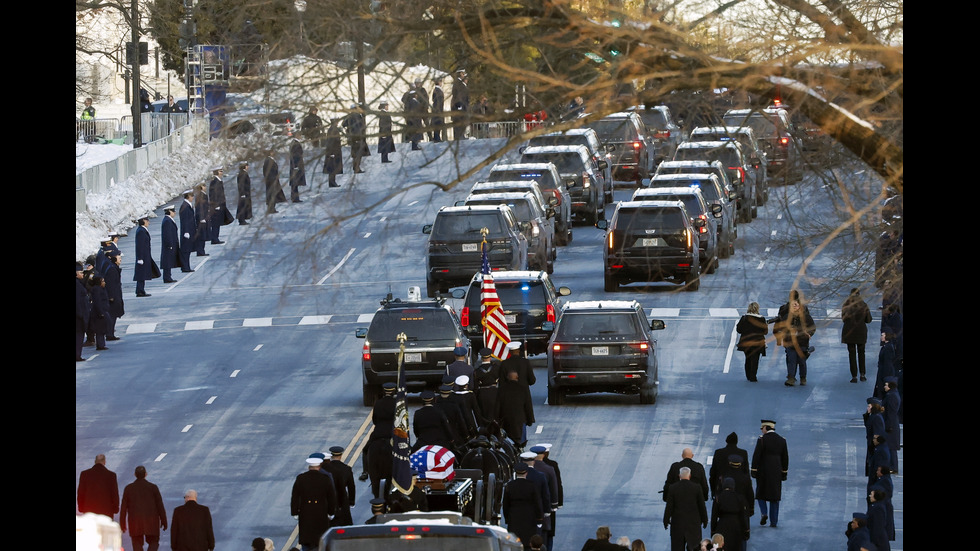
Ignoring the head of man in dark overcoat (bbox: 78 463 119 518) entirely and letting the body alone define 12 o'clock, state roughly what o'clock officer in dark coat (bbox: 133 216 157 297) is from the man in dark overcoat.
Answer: The officer in dark coat is roughly at 12 o'clock from the man in dark overcoat.

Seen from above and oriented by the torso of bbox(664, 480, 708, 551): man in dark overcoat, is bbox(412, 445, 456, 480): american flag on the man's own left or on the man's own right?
on the man's own left

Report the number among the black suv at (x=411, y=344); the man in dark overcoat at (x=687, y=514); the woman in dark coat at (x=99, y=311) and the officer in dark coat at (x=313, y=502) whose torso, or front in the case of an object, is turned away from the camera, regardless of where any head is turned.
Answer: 3

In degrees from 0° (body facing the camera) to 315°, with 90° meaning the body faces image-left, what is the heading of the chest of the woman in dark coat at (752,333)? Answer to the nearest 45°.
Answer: approximately 180°

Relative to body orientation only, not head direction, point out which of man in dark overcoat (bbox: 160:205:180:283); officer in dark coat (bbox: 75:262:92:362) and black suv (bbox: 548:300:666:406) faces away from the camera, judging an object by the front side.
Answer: the black suv

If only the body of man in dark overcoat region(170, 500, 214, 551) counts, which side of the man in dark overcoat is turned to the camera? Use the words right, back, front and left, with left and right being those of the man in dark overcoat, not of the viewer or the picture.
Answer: back

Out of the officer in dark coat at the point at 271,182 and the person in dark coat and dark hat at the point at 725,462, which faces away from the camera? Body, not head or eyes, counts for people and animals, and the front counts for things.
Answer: the person in dark coat and dark hat at the point at 725,462

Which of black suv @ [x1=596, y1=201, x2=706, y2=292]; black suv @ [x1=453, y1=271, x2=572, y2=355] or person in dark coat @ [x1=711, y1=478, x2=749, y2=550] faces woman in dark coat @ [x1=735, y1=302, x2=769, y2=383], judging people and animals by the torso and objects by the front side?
person in dark coat @ [x1=711, y1=478, x2=749, y2=550]

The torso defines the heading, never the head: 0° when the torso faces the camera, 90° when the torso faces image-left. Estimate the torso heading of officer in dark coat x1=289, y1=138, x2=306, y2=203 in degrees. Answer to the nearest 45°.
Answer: approximately 270°

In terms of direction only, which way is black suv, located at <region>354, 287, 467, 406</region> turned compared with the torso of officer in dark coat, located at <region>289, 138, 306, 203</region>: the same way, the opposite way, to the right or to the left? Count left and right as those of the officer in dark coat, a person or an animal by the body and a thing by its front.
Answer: to the left

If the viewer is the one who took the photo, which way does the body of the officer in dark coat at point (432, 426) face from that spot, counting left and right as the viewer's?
facing away from the viewer

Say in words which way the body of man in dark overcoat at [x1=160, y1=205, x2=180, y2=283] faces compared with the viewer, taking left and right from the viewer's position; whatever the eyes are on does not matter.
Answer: facing to the right of the viewer

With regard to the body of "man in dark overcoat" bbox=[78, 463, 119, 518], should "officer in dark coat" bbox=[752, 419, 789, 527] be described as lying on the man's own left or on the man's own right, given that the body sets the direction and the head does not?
on the man's own right

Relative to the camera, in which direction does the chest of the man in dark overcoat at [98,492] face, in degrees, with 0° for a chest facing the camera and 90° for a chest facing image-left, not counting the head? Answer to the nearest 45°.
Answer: approximately 180°

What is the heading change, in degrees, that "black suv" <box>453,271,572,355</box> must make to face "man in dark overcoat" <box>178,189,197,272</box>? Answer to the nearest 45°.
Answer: approximately 45° to its left
